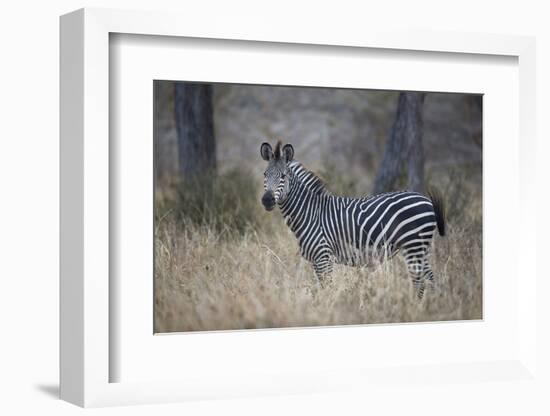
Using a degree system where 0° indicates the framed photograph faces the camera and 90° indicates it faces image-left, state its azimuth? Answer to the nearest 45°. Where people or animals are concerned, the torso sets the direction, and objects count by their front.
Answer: approximately 315°
